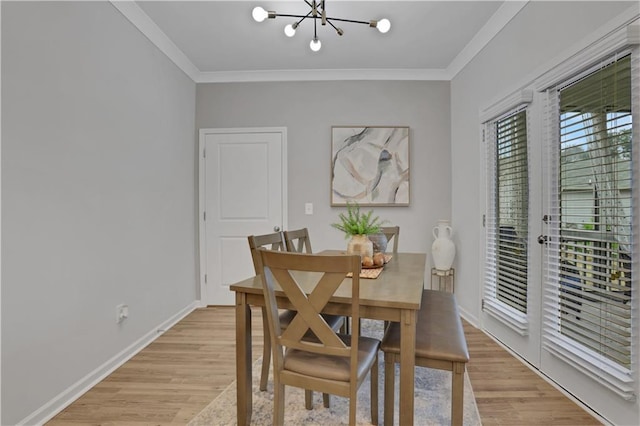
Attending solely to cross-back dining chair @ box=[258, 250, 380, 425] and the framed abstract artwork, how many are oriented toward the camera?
1

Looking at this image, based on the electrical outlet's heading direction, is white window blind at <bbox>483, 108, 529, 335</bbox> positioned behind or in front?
in front

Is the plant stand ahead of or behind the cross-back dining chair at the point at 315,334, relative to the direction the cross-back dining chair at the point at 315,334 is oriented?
ahead

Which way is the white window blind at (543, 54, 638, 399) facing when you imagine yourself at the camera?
facing the viewer and to the left of the viewer

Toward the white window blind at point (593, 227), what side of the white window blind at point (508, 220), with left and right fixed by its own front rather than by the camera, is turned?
left

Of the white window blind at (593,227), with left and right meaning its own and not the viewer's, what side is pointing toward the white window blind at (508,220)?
right

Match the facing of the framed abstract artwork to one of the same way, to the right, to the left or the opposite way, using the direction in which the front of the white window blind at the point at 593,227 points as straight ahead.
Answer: to the left

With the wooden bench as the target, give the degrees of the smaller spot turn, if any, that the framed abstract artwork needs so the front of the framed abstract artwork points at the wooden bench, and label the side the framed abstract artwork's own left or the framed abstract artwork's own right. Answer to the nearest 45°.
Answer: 0° — it already faces it

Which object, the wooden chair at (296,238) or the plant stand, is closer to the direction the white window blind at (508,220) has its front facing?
the wooden chair

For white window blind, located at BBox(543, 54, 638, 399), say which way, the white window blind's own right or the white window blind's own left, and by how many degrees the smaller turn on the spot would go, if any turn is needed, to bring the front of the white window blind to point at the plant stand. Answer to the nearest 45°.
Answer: approximately 90° to the white window blind's own right

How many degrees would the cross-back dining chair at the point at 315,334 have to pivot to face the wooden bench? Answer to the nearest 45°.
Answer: approximately 45° to its right

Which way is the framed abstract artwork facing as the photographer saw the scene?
facing the viewer
